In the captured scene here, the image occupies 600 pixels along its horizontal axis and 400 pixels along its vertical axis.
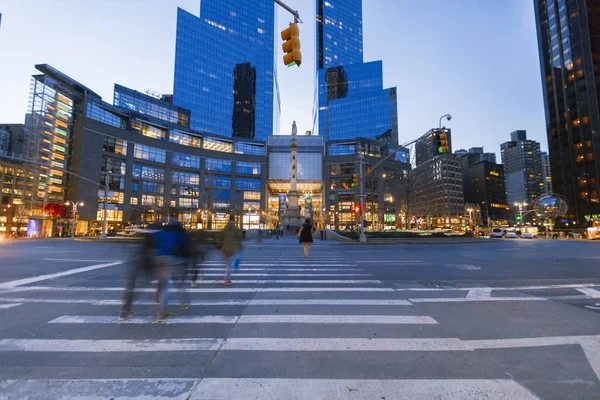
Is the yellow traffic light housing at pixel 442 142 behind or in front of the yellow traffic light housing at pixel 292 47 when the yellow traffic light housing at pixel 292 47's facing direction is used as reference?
behind
